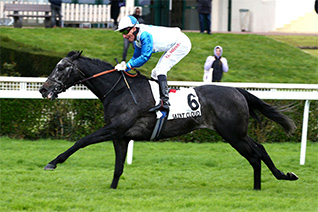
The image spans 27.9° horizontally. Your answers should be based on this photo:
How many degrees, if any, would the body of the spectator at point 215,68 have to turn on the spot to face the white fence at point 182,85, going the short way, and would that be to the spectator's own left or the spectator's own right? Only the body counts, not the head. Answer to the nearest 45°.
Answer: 0° — they already face it

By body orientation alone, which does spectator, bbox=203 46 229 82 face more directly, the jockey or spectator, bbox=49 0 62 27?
the jockey

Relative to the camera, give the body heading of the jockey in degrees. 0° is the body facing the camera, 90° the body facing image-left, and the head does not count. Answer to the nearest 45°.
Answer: approximately 90°

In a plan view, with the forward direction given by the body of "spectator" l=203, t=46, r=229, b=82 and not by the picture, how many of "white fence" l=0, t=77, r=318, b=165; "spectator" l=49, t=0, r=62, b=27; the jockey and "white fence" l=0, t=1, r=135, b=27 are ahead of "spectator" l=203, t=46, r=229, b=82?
2

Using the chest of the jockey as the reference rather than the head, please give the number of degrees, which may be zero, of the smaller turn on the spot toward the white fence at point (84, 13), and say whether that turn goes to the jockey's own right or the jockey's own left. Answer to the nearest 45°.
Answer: approximately 90° to the jockey's own right

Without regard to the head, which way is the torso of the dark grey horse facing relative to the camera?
to the viewer's left

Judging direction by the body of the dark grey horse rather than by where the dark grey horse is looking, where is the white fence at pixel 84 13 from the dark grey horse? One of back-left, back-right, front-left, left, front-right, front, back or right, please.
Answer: right

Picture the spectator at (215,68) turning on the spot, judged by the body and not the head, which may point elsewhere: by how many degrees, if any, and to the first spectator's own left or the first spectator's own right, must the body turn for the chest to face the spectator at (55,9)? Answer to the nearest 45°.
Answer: approximately 135° to the first spectator's own right

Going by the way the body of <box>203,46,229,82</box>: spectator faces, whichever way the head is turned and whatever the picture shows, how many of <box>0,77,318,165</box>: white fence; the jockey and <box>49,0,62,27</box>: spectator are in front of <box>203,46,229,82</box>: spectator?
2

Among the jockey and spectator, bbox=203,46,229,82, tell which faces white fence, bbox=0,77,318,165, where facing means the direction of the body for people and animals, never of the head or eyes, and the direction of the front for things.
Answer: the spectator

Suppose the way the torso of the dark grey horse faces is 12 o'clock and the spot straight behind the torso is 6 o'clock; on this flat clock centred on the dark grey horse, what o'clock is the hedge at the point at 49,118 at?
The hedge is roughly at 2 o'clock from the dark grey horse.

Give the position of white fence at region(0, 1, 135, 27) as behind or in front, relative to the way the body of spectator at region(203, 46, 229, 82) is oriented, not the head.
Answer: behind

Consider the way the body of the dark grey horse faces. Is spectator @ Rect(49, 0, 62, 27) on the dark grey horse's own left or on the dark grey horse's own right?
on the dark grey horse's own right

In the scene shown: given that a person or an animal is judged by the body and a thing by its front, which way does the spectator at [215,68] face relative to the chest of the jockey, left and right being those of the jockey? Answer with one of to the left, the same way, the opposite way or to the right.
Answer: to the left

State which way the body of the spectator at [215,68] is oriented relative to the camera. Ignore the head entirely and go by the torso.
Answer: toward the camera

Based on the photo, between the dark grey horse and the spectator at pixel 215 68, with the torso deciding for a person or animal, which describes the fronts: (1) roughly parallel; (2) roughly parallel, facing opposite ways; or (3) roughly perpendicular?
roughly perpendicular
